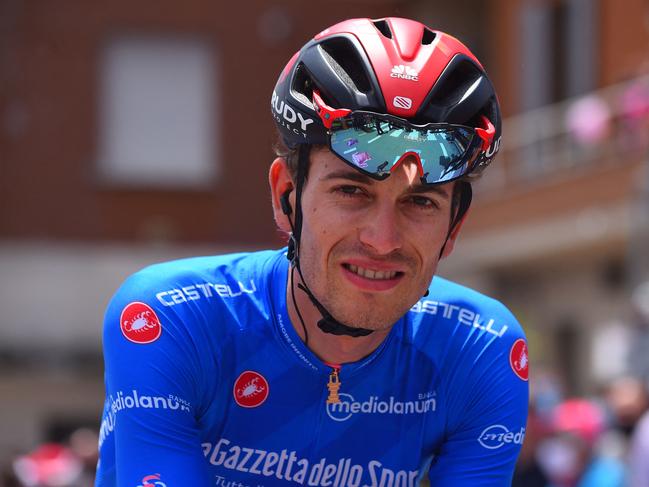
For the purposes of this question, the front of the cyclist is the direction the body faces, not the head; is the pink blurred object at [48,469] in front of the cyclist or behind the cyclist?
behind

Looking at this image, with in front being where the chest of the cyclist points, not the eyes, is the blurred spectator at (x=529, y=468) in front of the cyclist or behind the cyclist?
behind

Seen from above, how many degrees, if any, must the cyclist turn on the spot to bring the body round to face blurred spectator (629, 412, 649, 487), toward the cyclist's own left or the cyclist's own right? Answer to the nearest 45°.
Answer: approximately 135° to the cyclist's own left

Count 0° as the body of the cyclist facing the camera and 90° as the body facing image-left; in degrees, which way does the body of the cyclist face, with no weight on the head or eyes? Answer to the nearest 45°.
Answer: approximately 0°
